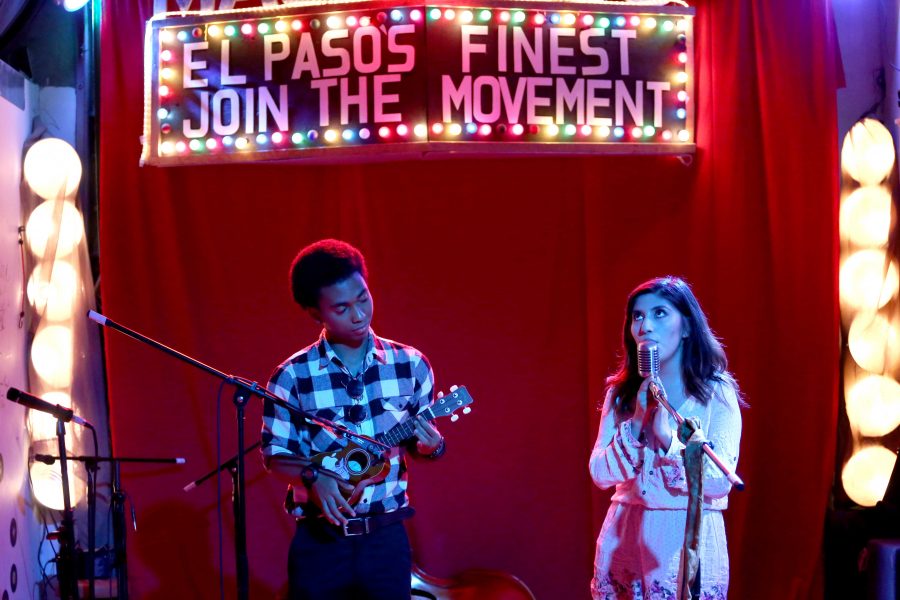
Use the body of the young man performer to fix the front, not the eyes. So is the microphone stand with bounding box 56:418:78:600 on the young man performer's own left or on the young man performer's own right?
on the young man performer's own right

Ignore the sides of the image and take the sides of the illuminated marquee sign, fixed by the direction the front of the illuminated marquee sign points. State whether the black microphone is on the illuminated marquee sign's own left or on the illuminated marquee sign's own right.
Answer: on the illuminated marquee sign's own right

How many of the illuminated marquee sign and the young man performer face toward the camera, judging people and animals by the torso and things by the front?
2

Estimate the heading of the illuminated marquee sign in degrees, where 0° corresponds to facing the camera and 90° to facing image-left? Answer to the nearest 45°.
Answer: approximately 0°

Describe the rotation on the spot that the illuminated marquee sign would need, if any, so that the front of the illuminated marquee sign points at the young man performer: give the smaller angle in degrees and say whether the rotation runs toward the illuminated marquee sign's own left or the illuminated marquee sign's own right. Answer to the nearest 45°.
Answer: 0° — it already faces them

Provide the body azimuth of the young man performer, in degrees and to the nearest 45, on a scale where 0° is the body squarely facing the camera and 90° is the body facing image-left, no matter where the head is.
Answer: approximately 0°
